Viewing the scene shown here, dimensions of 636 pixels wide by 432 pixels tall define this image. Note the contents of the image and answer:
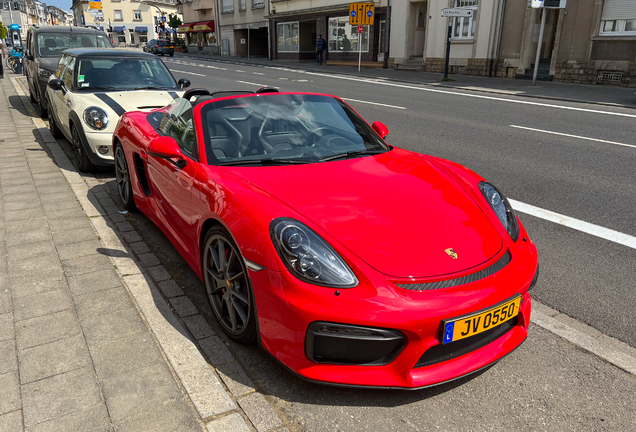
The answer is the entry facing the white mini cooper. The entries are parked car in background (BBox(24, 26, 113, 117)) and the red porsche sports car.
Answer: the parked car in background

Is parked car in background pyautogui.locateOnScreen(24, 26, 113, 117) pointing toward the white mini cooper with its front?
yes

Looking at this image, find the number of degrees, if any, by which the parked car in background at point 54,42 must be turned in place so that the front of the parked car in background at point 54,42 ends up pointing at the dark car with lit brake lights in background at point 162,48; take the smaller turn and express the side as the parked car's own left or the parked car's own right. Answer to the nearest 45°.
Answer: approximately 180°

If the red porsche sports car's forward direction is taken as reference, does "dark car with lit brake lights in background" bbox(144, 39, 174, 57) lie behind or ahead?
behind

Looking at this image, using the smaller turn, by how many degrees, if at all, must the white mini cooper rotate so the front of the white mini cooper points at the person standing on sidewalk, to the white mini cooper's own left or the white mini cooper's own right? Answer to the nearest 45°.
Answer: approximately 90° to the white mini cooper's own left

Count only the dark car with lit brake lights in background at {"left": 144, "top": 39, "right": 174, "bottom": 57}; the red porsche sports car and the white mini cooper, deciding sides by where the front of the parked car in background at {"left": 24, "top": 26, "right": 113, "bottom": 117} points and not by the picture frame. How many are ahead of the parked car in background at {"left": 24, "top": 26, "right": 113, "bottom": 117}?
2

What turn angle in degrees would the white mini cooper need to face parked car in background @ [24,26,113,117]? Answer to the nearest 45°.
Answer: approximately 135° to its left

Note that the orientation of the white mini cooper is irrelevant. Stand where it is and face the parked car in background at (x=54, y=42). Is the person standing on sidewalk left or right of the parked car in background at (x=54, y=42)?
right

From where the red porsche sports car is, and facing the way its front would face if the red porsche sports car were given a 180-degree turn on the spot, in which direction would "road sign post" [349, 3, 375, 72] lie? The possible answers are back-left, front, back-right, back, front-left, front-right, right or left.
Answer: front-right

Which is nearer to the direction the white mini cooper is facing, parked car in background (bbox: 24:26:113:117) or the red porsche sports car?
the red porsche sports car

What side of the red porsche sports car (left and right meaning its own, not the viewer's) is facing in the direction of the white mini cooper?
back

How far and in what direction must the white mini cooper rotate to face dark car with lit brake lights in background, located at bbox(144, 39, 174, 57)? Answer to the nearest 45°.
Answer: approximately 135° to its left
